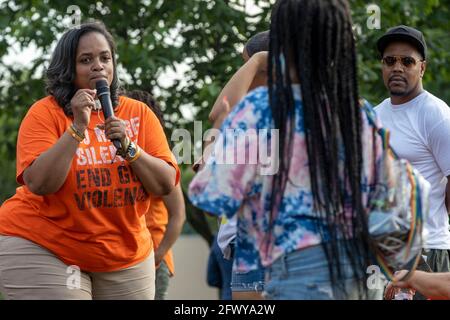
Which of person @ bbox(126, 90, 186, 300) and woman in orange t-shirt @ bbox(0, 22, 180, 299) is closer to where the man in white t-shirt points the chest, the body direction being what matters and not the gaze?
the woman in orange t-shirt

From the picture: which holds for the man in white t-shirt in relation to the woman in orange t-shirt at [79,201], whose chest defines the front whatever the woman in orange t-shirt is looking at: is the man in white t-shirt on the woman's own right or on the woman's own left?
on the woman's own left

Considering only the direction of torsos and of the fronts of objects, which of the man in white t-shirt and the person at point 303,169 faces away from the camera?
the person

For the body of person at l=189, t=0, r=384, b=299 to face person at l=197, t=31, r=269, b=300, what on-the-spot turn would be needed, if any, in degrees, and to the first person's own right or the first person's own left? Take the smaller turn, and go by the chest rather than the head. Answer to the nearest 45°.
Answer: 0° — they already face them

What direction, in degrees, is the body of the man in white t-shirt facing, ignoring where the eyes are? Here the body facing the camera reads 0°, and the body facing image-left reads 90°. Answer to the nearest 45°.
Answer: approximately 45°

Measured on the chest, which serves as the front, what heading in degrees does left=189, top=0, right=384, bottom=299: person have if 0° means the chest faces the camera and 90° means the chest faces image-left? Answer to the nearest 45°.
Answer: approximately 180°

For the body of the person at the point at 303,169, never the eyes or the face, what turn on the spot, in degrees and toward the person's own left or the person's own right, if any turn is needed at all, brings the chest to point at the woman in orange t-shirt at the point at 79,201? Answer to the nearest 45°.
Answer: approximately 45° to the person's own left

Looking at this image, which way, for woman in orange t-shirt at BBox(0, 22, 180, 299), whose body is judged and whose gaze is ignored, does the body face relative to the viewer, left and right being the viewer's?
facing the viewer and to the right of the viewer

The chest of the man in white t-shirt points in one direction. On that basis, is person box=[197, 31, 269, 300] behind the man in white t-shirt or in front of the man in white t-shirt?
in front

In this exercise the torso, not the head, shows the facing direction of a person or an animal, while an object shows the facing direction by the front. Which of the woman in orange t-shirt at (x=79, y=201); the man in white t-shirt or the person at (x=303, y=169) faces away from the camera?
the person

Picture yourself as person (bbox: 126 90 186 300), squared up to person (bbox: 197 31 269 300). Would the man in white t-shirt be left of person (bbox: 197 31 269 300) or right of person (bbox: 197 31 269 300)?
left

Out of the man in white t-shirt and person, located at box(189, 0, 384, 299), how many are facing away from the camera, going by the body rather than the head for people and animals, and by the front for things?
1

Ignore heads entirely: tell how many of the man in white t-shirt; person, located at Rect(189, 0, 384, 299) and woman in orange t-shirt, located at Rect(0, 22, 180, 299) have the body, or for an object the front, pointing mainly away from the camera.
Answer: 1
